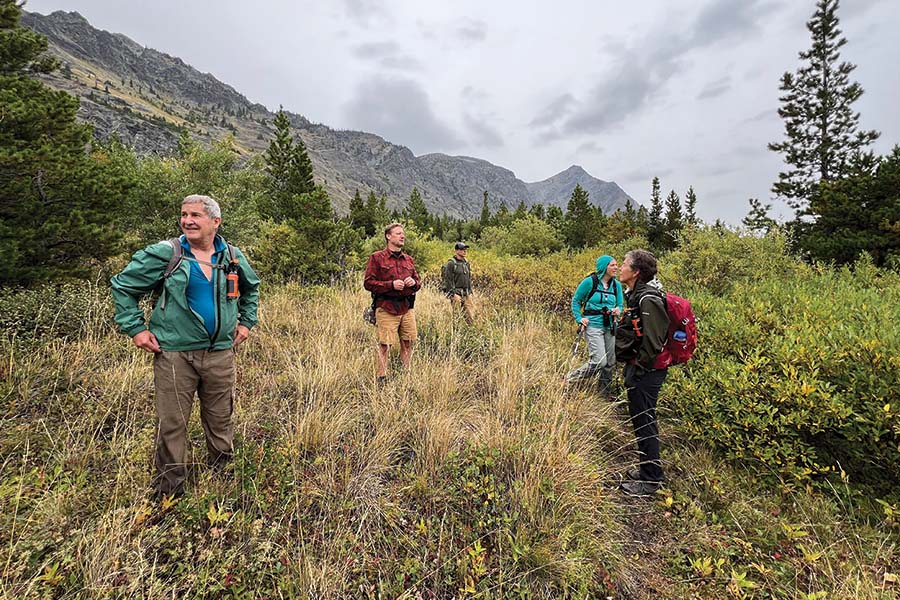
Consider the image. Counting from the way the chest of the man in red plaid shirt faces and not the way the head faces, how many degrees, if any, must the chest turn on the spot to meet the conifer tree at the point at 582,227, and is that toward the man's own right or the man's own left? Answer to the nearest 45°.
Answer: approximately 90° to the man's own left

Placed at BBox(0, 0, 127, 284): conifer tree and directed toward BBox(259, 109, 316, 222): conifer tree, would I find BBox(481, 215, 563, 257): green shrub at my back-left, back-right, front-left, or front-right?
front-right

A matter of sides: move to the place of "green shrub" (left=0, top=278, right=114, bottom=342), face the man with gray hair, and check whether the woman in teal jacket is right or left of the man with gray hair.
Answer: left

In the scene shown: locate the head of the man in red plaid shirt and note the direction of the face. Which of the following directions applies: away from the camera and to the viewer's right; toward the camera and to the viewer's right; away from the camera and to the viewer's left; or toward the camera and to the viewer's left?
toward the camera and to the viewer's right

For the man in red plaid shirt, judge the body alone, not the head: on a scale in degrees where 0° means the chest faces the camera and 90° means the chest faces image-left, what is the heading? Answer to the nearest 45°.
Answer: approximately 315°

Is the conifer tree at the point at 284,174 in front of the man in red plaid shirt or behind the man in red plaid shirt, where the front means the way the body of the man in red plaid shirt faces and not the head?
behind

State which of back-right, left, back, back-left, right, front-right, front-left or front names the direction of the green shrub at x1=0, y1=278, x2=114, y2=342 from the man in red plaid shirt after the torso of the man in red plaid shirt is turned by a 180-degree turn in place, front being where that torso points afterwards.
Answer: front-left

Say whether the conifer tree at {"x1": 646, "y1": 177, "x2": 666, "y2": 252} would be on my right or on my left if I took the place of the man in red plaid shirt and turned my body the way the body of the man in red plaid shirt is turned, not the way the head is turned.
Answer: on my left

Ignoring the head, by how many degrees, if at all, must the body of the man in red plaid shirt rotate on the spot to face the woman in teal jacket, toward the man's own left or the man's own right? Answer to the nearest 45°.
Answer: approximately 45° to the man's own left
